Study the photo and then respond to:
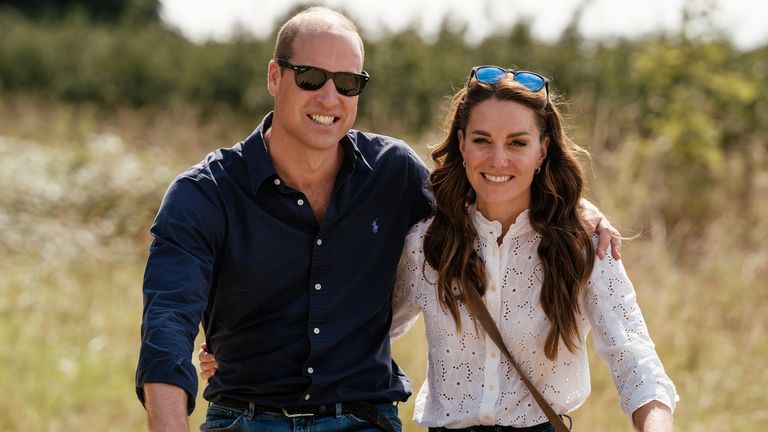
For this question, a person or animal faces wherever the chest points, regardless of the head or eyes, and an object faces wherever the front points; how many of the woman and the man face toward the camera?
2

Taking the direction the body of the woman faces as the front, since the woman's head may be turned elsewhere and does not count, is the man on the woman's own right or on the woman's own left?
on the woman's own right

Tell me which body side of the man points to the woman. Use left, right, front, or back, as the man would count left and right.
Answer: left

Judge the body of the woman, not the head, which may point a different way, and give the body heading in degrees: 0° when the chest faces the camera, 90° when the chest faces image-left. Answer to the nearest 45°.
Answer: approximately 0°
